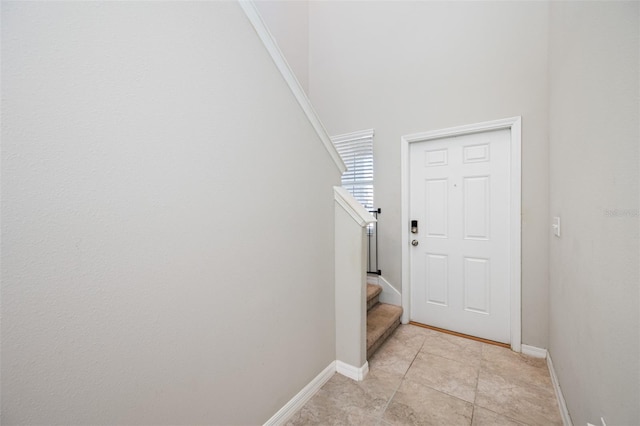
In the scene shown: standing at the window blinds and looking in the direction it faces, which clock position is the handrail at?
The handrail is roughly at 11 o'clock from the window blinds.

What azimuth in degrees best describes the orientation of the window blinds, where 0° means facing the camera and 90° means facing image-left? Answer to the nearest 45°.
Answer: approximately 45°

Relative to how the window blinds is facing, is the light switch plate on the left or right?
on its left

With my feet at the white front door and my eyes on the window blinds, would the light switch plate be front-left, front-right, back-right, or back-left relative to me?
back-left

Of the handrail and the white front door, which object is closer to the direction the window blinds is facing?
the handrail

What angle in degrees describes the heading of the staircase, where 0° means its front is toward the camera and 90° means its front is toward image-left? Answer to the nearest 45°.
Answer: approximately 315°

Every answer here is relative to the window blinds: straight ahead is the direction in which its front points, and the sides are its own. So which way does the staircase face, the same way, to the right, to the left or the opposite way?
to the left
